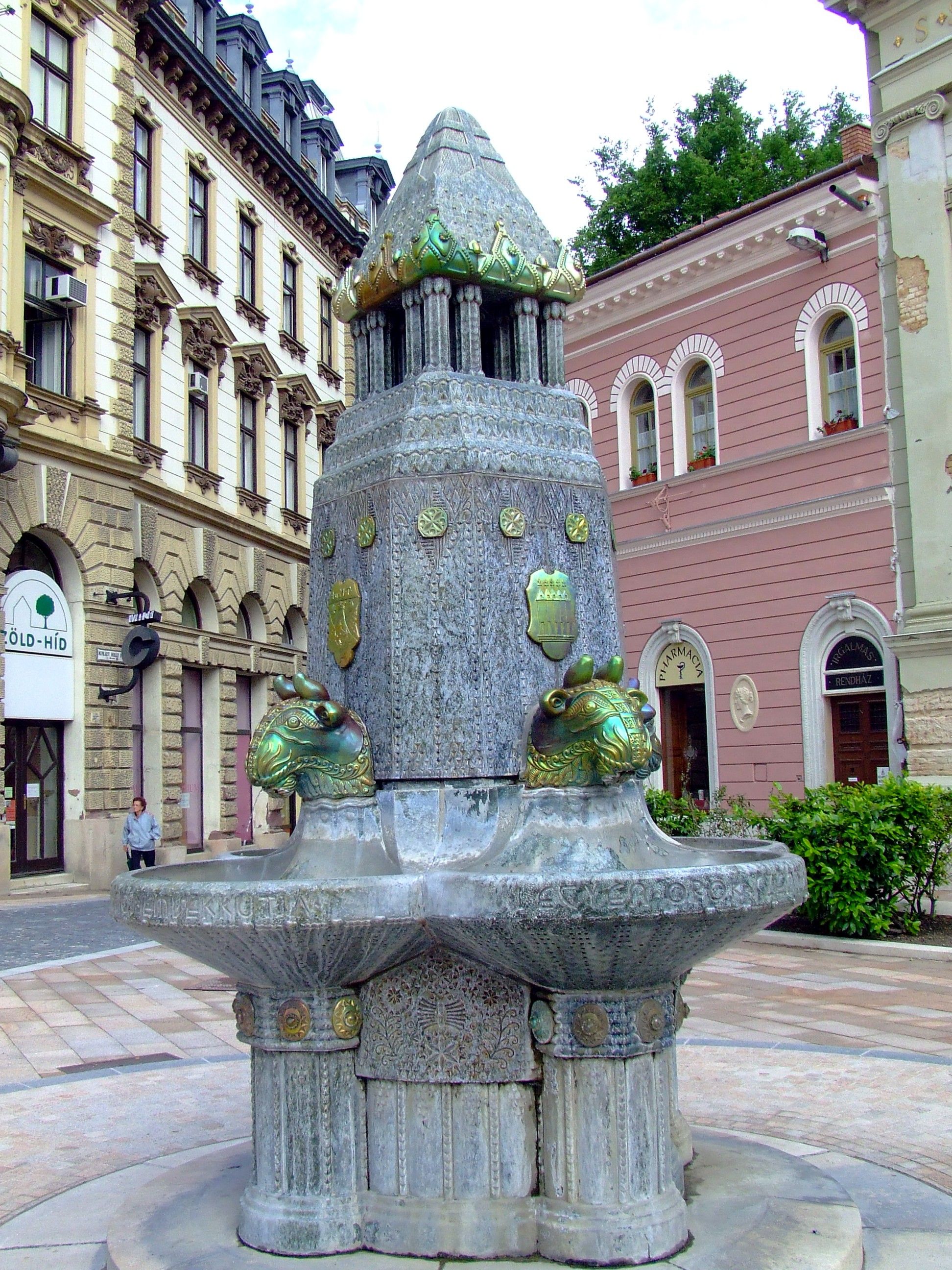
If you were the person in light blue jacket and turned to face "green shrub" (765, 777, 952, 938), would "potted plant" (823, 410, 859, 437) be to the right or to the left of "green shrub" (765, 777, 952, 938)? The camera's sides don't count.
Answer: left

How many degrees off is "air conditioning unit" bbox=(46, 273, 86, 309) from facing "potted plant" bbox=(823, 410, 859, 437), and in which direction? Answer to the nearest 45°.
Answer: approximately 45° to its left

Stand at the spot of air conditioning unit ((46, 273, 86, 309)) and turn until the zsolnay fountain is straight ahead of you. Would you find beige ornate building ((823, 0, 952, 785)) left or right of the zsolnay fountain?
left

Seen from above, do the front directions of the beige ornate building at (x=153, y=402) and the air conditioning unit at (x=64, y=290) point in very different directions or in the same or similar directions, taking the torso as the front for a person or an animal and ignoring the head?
same or similar directions

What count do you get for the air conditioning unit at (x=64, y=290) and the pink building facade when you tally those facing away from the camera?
0

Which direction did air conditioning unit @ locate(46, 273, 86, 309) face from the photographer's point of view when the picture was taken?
facing the viewer and to the right of the viewer

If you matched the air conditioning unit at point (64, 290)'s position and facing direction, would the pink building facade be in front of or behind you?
in front

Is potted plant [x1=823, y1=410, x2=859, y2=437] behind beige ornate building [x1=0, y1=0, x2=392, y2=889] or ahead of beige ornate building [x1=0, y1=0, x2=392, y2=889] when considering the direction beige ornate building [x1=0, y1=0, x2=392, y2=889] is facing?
ahead

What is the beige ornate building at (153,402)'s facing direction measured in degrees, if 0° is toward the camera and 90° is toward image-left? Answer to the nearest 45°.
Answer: approximately 315°

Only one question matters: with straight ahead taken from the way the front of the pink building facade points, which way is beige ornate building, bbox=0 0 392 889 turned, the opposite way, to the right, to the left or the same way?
to the left

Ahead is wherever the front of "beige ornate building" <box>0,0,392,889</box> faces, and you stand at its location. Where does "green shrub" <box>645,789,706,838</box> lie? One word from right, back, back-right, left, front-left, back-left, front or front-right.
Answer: front

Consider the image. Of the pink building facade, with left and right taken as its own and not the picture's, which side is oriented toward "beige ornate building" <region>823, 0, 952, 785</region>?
left

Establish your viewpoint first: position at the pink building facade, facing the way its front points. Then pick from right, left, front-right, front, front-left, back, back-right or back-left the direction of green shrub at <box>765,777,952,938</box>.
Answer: front-left

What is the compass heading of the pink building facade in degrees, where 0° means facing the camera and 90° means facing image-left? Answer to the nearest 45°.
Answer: approximately 45°
